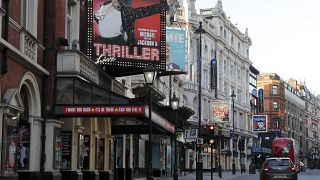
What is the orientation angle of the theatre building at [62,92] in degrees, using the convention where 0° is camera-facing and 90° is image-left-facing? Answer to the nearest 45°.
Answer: approximately 315°
